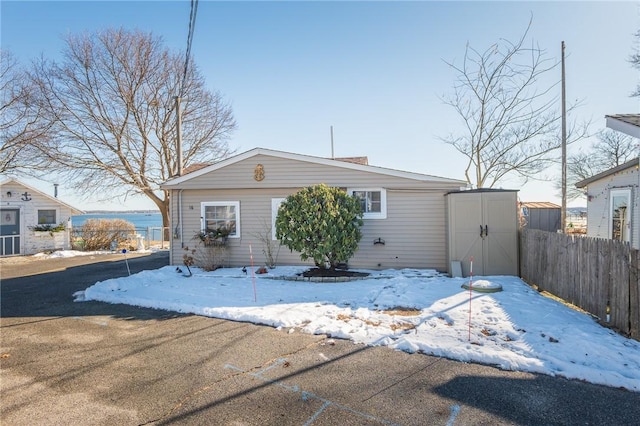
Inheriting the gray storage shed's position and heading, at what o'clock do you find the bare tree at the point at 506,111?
The bare tree is roughly at 6 o'clock from the gray storage shed.

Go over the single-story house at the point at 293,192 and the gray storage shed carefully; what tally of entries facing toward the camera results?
2

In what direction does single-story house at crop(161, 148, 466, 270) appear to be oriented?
toward the camera

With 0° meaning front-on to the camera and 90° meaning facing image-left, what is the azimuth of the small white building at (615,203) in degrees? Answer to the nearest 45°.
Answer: approximately 45°

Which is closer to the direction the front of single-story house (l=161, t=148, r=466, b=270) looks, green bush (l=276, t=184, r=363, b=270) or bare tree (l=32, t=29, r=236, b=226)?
the green bush

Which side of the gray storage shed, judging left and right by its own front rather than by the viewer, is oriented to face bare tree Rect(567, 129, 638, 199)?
back

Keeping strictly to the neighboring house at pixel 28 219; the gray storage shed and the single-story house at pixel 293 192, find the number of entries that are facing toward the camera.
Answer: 3

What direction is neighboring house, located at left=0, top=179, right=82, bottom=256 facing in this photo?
toward the camera

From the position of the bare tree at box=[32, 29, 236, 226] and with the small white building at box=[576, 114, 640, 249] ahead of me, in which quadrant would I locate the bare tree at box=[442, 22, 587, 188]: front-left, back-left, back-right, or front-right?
front-left

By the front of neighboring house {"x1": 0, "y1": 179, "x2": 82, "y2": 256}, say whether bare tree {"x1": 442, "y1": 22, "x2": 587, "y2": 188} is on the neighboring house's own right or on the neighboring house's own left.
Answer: on the neighboring house's own left

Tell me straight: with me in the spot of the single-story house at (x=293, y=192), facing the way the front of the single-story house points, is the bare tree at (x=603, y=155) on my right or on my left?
on my left

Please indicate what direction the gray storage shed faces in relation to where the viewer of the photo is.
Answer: facing the viewer
